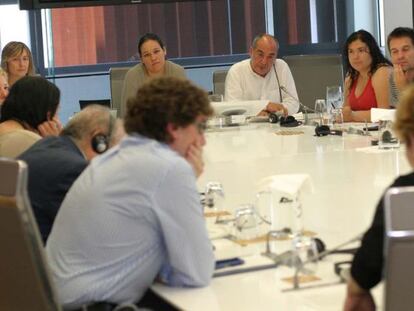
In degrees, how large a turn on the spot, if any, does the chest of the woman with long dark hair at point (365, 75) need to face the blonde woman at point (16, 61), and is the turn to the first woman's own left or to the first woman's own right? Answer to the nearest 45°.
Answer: approximately 45° to the first woman's own right

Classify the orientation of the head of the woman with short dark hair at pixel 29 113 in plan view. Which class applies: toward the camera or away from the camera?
away from the camera

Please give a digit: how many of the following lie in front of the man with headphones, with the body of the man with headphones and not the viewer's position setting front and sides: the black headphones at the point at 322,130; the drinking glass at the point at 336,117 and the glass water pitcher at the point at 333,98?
3

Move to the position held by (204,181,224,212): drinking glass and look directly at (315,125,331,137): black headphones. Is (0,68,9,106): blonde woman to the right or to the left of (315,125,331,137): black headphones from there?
left

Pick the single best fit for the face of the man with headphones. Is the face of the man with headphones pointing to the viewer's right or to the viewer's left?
to the viewer's right

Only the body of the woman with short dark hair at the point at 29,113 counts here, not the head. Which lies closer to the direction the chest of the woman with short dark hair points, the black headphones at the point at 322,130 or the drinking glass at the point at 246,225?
the black headphones

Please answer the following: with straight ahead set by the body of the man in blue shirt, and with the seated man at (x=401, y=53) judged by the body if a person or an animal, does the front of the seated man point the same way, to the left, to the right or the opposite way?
the opposite way

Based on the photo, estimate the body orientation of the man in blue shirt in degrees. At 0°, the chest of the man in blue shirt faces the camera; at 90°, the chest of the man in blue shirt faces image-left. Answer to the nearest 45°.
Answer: approximately 225°

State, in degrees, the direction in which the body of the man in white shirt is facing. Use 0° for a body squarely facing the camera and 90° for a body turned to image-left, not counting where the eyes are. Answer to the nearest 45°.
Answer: approximately 0°

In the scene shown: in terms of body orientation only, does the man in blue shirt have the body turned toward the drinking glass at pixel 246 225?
yes

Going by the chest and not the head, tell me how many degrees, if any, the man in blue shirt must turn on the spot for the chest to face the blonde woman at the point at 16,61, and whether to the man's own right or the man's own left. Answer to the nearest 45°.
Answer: approximately 45° to the man's own left

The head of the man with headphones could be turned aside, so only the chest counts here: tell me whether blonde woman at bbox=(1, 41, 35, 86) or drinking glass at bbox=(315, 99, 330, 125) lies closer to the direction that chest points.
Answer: the drinking glass
